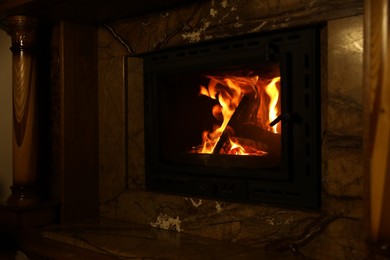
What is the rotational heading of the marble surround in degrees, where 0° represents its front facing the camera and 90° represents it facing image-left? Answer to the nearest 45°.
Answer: approximately 45°

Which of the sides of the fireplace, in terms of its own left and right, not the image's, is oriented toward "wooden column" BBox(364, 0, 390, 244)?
left

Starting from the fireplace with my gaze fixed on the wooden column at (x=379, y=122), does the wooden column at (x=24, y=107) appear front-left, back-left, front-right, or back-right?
back-right

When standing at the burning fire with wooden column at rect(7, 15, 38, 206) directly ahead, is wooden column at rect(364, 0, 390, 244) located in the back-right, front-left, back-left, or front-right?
back-left

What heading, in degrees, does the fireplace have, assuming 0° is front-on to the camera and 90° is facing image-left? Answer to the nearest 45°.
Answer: approximately 45°

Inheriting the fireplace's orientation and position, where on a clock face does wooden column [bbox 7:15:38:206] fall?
The wooden column is roughly at 2 o'clock from the fireplace.
